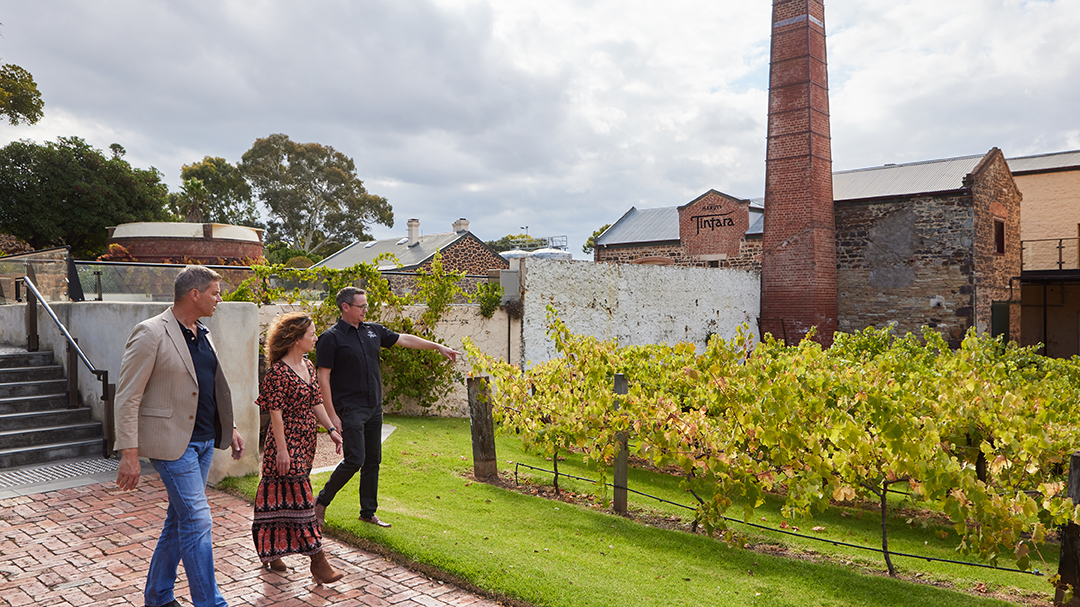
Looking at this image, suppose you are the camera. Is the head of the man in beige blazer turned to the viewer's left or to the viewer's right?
to the viewer's right

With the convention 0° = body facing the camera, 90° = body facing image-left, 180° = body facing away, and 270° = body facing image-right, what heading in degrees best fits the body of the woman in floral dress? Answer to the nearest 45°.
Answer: approximately 315°

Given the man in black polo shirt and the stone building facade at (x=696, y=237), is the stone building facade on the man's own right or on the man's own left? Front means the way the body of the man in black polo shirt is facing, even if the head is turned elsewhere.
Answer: on the man's own left

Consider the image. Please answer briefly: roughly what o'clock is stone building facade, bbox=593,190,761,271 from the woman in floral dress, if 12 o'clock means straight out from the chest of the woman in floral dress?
The stone building facade is roughly at 9 o'clock from the woman in floral dress.

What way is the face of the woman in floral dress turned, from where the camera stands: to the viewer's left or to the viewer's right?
to the viewer's right

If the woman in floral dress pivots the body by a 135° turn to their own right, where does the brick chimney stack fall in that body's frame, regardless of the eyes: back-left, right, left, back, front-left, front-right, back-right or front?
back-right

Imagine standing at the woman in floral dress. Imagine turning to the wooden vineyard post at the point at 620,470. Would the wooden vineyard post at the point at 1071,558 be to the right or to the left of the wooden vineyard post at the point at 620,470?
right

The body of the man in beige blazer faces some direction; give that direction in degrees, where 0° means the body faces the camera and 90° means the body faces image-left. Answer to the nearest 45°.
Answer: approximately 315°

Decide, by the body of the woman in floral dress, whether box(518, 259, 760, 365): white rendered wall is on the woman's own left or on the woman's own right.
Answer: on the woman's own left
